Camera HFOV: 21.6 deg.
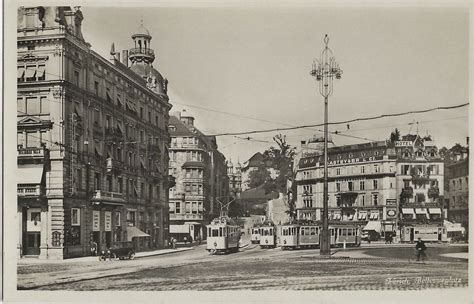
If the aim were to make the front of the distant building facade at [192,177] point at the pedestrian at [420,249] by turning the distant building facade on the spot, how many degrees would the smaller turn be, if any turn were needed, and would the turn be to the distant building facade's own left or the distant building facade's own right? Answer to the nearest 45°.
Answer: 0° — it already faces them

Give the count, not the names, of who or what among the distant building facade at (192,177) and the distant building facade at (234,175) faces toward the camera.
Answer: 2

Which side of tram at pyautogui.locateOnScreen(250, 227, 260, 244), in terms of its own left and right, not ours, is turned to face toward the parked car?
front

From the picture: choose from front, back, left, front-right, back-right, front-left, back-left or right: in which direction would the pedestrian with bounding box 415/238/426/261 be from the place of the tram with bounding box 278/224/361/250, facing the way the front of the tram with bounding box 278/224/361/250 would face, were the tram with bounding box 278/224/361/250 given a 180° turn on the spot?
front-right

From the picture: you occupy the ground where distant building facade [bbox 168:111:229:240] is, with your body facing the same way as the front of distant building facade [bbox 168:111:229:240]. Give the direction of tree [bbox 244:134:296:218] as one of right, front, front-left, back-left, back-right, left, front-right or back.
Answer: left

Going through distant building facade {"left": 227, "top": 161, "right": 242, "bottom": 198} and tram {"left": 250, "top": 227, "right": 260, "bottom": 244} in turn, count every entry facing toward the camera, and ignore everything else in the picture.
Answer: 2

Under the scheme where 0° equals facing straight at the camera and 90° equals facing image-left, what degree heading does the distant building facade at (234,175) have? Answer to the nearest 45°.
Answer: approximately 0°

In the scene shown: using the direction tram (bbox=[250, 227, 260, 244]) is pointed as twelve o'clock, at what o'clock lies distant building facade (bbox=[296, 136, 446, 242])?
The distant building facade is roughly at 9 o'clock from the tram.

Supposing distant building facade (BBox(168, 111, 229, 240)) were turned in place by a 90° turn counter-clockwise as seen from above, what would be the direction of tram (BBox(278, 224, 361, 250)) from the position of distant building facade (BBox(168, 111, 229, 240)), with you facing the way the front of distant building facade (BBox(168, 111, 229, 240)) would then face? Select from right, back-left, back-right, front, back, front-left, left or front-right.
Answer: front
